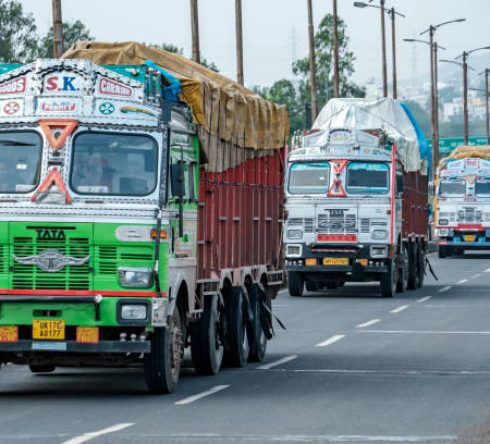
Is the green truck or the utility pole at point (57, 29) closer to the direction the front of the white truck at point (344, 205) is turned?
the green truck

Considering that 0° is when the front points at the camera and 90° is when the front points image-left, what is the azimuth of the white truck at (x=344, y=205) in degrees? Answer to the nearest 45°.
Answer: approximately 0°

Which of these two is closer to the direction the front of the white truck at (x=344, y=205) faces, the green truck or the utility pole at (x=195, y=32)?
the green truck

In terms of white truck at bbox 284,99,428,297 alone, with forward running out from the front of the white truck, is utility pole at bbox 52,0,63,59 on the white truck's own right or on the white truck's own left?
on the white truck's own right

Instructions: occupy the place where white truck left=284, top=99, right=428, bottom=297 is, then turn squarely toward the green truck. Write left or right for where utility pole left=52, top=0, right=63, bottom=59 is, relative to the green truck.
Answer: right
